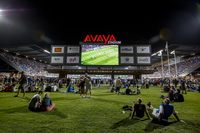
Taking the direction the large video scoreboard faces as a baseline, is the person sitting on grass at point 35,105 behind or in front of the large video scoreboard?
in front

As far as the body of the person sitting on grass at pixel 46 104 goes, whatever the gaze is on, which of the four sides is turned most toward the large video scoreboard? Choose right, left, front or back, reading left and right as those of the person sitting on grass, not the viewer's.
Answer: front

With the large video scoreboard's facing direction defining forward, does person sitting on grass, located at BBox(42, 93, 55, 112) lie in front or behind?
in front

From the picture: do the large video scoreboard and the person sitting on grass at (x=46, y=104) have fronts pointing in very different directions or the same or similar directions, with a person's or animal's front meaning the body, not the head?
very different directions

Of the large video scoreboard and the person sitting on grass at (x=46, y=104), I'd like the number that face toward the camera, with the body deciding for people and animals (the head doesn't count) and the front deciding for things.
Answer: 1

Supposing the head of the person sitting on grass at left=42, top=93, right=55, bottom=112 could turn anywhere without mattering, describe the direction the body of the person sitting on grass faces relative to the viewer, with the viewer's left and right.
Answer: facing away from the viewer and to the right of the viewer

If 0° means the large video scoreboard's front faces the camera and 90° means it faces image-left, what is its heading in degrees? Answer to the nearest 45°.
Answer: approximately 0°
